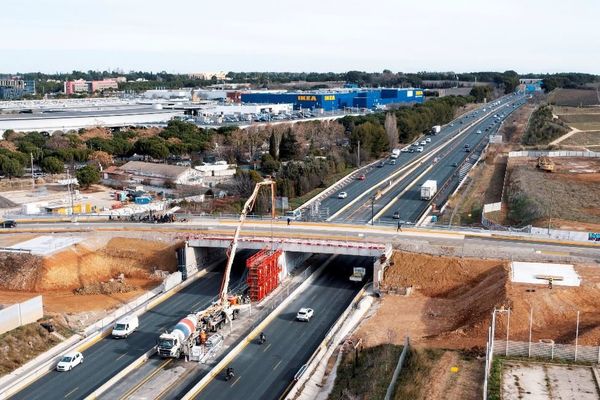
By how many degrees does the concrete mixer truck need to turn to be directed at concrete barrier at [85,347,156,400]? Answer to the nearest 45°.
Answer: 0° — it already faces it

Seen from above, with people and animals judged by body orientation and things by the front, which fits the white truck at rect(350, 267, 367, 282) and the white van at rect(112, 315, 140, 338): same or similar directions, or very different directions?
very different directions

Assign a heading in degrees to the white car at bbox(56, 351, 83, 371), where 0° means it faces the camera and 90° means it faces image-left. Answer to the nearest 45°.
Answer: approximately 45°

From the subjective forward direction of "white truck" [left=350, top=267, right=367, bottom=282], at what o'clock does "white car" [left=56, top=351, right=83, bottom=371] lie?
The white car is roughly at 6 o'clock from the white truck.

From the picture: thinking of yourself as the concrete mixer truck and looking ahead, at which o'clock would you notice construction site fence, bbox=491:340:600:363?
The construction site fence is roughly at 8 o'clock from the concrete mixer truck.

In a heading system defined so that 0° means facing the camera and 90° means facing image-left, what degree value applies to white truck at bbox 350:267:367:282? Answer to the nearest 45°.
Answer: approximately 225°

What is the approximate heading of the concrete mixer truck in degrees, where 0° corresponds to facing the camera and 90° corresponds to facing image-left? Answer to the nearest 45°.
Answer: approximately 45°

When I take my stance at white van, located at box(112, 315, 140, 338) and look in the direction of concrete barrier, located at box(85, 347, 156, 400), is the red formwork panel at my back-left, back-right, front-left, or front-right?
back-left
